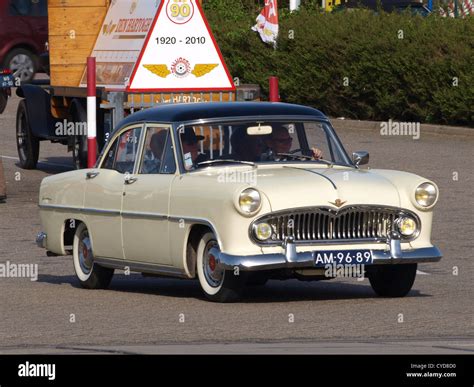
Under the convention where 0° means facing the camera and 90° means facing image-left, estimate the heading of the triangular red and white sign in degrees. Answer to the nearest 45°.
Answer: approximately 0°

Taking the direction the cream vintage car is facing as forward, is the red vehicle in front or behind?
behind

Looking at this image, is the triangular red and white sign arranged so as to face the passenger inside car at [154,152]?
yes

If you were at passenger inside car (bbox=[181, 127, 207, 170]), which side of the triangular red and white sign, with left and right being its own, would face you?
front

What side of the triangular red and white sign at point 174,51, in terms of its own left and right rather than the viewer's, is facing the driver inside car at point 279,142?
front

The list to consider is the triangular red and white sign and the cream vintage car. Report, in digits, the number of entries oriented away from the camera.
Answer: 0

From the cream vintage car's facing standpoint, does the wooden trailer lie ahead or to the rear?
to the rear

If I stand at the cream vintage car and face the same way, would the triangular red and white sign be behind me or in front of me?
behind

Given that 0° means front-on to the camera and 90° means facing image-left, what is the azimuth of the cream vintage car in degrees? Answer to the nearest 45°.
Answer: approximately 315°
